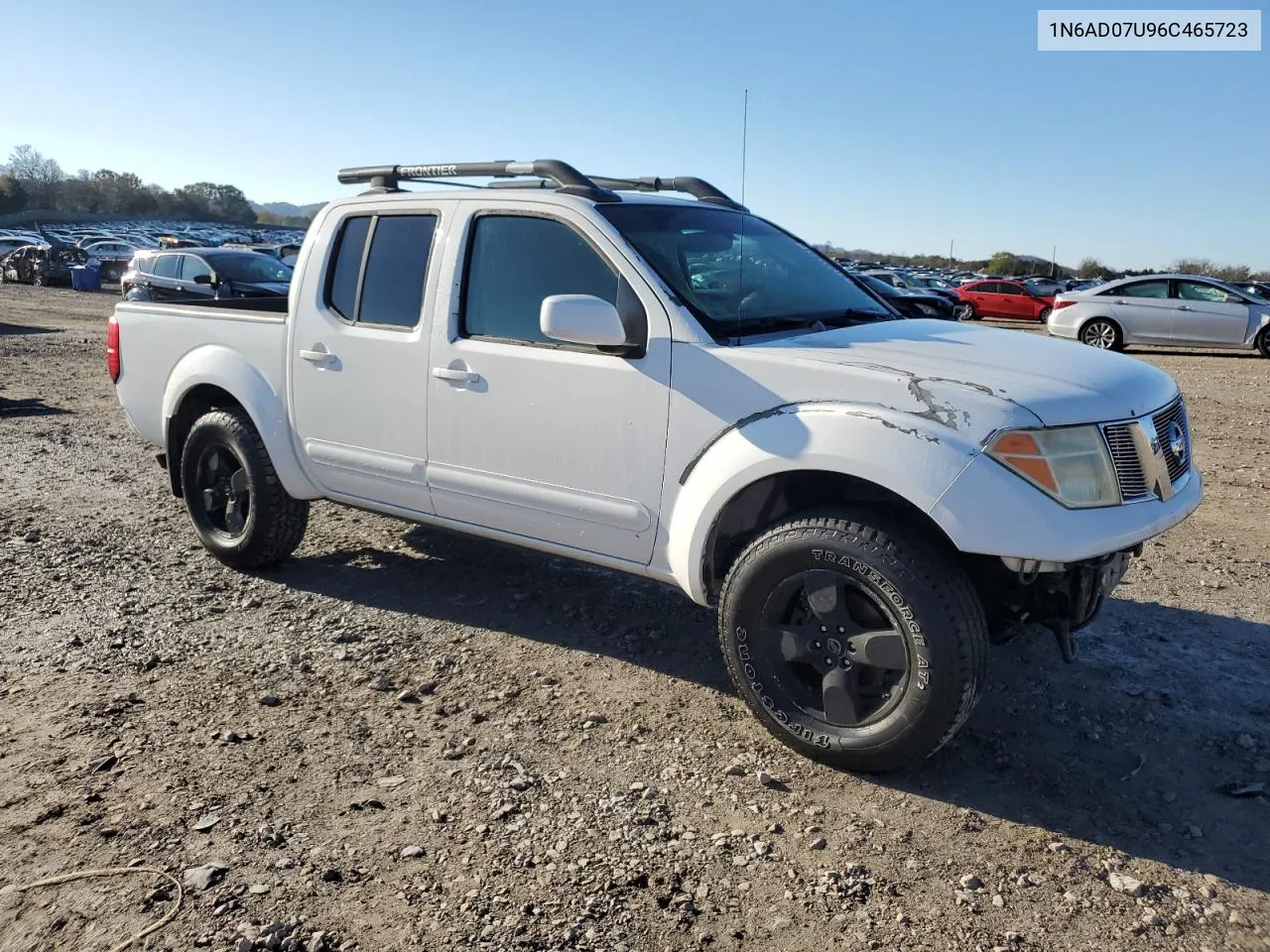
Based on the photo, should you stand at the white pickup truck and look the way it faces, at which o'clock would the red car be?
The red car is roughly at 8 o'clock from the white pickup truck.

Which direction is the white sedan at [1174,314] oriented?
to the viewer's right

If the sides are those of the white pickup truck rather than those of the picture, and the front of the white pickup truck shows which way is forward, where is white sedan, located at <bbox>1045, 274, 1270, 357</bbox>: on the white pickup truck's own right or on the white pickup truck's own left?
on the white pickup truck's own left

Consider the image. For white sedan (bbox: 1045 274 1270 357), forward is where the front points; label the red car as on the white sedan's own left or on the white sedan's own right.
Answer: on the white sedan's own left

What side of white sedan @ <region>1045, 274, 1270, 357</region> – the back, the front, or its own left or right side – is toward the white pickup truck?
right
